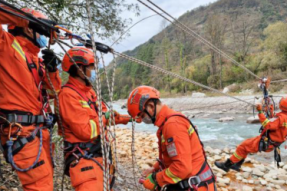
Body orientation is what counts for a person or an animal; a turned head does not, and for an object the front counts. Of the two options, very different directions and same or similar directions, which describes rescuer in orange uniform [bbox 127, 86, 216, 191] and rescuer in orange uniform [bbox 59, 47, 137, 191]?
very different directions

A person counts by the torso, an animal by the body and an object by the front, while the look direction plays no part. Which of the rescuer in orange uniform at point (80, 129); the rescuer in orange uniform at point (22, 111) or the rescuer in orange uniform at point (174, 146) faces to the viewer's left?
the rescuer in orange uniform at point (174, 146)

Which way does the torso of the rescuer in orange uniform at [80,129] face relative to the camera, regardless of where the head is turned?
to the viewer's right

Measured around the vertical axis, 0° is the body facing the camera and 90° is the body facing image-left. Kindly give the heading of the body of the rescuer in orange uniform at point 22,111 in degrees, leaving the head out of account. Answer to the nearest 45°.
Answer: approximately 270°

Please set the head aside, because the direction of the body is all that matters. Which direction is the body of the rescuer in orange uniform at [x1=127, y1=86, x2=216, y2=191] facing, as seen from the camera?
to the viewer's left

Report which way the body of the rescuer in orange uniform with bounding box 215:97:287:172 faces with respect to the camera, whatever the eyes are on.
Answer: to the viewer's left
